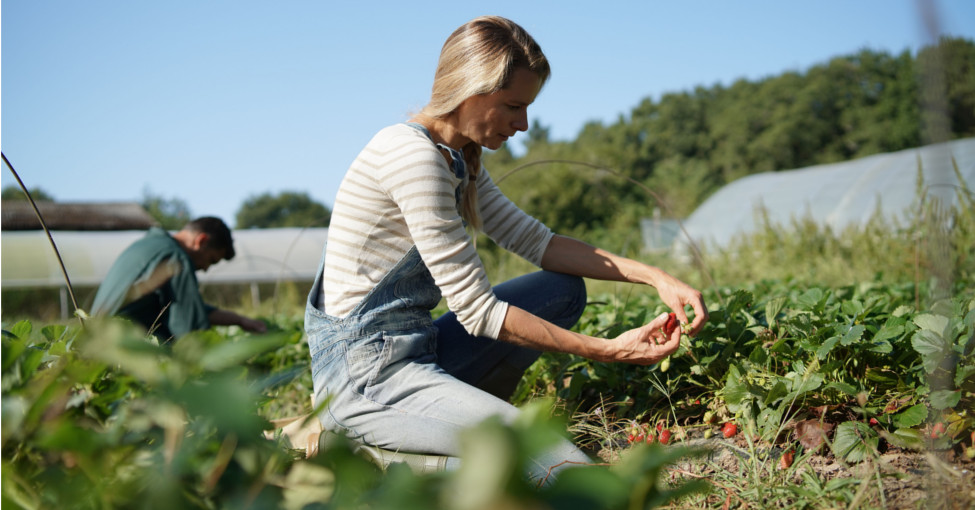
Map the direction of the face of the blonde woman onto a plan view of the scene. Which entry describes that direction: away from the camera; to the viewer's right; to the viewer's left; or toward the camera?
to the viewer's right

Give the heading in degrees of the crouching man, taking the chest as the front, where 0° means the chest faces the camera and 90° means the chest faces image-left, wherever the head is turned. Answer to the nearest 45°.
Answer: approximately 270°

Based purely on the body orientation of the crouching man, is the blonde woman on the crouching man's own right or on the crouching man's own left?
on the crouching man's own right

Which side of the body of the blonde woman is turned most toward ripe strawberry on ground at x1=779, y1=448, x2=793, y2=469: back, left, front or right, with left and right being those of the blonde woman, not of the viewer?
front

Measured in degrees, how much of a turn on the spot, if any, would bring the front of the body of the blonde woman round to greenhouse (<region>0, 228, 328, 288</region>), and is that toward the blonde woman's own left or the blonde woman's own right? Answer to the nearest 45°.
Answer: approximately 135° to the blonde woman's own left

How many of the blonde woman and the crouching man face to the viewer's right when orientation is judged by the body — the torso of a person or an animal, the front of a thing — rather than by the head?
2

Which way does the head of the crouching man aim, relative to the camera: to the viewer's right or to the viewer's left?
to the viewer's right

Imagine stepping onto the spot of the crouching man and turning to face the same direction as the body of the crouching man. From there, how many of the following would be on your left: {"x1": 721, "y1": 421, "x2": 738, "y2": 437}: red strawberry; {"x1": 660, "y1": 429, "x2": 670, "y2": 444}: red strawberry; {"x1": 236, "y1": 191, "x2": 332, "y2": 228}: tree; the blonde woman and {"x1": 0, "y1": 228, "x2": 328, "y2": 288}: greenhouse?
2

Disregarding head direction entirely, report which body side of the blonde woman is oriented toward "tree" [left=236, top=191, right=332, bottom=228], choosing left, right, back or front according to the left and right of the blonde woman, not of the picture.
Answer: left

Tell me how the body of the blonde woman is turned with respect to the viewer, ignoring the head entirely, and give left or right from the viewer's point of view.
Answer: facing to the right of the viewer

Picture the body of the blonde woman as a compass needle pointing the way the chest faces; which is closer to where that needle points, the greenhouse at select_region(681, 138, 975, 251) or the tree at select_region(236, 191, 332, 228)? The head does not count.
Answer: the greenhouse

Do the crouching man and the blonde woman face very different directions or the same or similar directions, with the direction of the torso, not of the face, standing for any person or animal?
same or similar directions

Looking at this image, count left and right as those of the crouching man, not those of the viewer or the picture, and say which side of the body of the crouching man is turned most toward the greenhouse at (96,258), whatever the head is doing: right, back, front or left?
left
